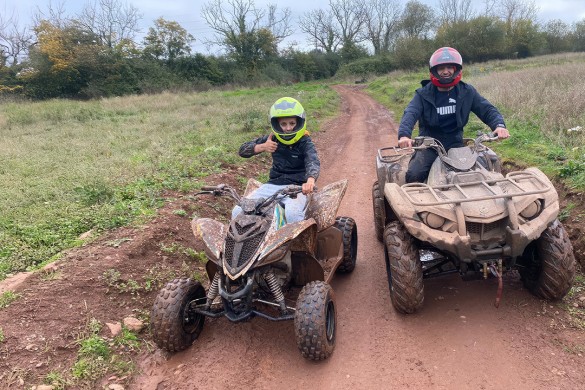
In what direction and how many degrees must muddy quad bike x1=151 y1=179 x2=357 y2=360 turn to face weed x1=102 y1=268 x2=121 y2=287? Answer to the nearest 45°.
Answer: approximately 90° to its right

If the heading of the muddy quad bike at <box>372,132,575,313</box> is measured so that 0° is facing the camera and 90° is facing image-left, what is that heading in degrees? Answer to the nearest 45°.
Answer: approximately 315°

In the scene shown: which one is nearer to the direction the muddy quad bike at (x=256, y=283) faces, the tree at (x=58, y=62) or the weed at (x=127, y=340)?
the weed

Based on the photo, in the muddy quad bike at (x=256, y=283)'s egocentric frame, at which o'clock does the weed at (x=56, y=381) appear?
The weed is roughly at 1 o'clock from the muddy quad bike.

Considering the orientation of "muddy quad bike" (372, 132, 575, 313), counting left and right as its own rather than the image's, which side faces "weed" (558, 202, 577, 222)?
left

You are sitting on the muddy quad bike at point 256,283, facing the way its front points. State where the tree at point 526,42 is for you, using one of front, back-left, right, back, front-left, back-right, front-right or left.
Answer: back

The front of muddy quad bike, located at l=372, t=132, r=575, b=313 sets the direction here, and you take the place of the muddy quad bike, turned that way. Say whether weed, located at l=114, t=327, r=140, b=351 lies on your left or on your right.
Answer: on your right

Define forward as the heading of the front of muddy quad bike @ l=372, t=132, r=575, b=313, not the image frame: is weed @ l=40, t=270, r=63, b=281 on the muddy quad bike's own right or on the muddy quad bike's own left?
on the muddy quad bike's own right

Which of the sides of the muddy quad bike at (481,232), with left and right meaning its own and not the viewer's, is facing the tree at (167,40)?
back
